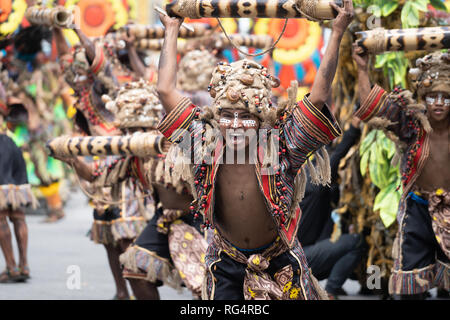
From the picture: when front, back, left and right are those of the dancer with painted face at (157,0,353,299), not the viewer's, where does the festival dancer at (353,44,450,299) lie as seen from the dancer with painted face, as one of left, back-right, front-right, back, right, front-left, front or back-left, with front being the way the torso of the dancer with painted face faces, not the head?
back-left

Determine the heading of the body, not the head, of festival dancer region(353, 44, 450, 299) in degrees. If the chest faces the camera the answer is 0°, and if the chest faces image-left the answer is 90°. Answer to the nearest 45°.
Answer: approximately 0°

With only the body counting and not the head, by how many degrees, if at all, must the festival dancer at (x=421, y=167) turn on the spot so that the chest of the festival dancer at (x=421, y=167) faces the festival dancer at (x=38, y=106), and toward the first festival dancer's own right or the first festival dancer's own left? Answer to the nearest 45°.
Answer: approximately 135° to the first festival dancer's own right

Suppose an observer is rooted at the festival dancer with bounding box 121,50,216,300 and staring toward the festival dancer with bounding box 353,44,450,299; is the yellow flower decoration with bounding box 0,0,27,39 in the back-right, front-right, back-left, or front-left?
back-left

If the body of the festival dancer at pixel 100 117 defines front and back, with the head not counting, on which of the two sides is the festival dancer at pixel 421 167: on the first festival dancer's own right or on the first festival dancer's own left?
on the first festival dancer's own left
